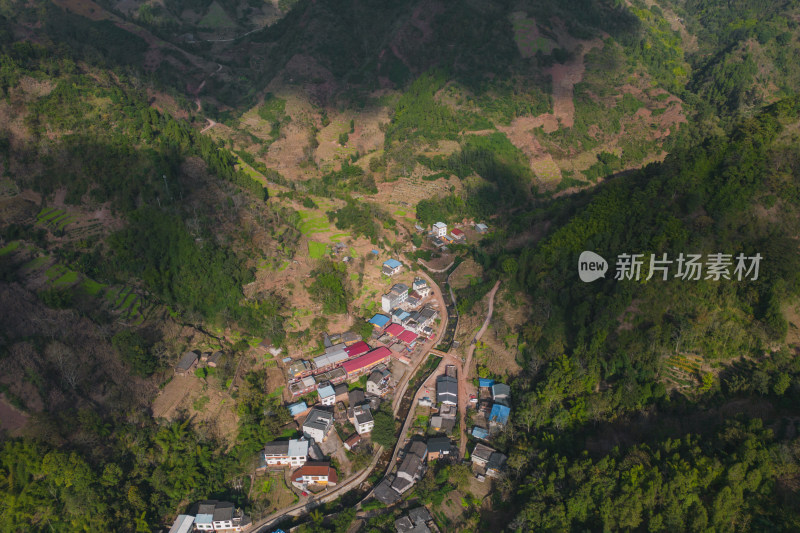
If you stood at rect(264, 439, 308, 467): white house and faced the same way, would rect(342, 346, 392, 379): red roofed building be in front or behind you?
behind

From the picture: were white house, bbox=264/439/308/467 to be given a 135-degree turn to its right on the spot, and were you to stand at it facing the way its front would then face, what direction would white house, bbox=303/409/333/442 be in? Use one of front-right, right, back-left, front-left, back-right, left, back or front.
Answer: right

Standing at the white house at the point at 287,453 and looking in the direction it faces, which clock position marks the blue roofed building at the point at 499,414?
The blue roofed building is roughly at 9 o'clock from the white house.

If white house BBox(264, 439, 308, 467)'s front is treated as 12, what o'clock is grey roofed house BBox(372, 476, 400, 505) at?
The grey roofed house is roughly at 10 o'clock from the white house.

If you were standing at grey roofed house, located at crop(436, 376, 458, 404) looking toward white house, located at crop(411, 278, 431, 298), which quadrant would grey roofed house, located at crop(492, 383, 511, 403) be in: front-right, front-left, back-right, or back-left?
back-right

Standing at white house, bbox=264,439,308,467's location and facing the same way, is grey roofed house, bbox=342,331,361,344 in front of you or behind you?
behind

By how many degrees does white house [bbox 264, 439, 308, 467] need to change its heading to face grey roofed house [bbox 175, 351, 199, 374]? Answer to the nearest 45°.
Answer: approximately 135° to its right

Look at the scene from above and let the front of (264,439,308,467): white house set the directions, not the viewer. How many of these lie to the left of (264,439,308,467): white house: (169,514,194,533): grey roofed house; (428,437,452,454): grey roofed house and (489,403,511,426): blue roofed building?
2

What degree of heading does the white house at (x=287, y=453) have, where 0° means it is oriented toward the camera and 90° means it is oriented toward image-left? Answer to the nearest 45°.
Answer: approximately 0°

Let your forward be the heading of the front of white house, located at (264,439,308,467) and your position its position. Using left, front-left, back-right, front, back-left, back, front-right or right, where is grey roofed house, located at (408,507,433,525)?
front-left

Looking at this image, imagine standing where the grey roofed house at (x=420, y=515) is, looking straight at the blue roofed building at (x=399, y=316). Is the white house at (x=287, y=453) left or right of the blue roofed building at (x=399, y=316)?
left

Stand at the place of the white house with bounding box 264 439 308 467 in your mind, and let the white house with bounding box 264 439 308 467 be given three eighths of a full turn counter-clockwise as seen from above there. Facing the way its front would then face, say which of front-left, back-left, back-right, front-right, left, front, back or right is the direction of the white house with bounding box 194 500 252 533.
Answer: back

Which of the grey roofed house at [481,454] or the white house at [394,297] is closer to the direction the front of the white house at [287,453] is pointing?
the grey roofed house

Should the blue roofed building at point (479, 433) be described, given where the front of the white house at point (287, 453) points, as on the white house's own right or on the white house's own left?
on the white house's own left

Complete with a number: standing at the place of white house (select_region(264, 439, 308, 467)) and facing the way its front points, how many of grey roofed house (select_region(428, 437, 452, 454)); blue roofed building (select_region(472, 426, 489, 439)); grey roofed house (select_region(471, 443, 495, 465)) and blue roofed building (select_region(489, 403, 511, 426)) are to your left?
4
